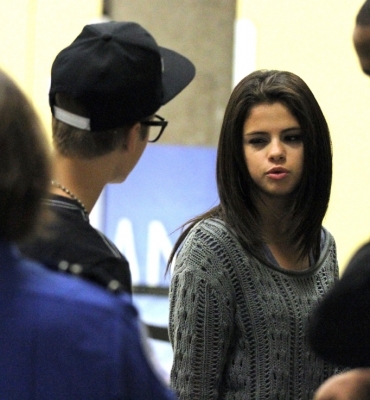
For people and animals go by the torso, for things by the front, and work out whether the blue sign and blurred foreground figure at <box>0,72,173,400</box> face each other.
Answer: yes

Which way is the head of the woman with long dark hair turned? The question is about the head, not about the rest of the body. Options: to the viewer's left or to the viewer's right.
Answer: to the viewer's left

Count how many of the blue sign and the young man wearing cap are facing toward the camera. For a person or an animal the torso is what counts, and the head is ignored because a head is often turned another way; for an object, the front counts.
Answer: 1

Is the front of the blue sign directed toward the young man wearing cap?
yes

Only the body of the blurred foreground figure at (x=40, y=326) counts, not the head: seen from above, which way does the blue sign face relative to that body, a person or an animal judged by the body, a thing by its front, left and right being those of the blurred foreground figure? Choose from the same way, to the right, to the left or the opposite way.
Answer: the opposite way

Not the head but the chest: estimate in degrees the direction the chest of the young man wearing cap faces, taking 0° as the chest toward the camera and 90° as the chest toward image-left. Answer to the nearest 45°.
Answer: approximately 225°

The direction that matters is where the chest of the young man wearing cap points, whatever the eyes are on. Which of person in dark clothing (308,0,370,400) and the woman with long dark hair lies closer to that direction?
the woman with long dark hair

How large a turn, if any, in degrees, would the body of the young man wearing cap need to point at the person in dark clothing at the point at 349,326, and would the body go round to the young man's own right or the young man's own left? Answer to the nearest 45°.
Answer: approximately 90° to the young man's own right

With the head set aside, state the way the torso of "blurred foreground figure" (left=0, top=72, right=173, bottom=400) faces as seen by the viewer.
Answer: away from the camera

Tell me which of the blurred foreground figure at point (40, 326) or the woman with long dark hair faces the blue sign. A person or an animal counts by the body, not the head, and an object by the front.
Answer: the blurred foreground figure

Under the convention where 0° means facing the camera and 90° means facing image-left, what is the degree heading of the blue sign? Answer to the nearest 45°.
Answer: approximately 0°

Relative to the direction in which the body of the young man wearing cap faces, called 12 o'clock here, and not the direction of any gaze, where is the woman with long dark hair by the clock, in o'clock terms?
The woman with long dark hair is roughly at 12 o'clock from the young man wearing cap.

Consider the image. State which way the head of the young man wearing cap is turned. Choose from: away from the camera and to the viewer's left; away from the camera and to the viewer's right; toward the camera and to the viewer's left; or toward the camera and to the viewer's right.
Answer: away from the camera and to the viewer's right
